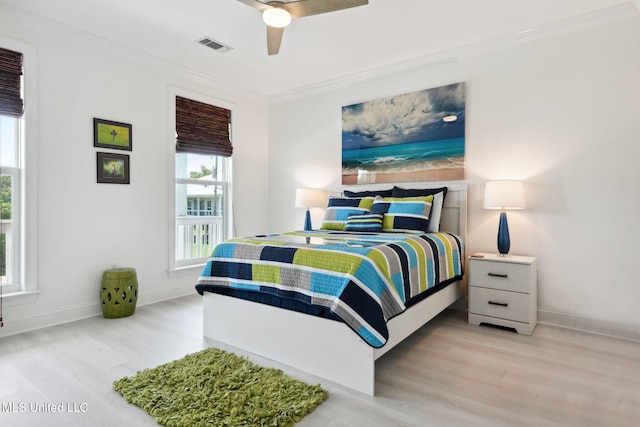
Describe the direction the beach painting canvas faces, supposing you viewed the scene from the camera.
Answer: facing the viewer and to the left of the viewer

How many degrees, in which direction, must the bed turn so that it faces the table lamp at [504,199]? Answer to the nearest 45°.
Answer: approximately 180°

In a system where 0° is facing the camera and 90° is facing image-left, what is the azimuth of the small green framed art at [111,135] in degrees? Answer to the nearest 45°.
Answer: approximately 315°

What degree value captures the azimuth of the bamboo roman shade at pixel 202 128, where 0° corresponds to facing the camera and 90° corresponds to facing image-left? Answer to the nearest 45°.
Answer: approximately 315°

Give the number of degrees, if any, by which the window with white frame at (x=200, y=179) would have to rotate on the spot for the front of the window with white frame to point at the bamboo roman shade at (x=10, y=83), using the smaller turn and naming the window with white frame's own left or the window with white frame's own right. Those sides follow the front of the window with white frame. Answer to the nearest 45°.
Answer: approximately 90° to the window with white frame's own right

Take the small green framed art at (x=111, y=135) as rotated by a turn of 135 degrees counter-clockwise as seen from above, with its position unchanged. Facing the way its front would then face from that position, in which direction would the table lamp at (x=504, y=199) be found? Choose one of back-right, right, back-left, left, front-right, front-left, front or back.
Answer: back-right

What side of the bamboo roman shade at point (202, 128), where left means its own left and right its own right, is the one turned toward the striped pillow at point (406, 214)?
front

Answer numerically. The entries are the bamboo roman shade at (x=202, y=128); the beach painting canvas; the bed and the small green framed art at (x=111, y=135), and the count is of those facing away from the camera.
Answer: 0

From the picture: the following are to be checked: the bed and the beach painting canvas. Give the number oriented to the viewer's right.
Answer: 0

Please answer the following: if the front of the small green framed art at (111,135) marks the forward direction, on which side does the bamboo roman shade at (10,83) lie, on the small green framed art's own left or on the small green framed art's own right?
on the small green framed art's own right

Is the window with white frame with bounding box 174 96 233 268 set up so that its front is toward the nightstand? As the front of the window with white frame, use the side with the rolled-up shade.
yes

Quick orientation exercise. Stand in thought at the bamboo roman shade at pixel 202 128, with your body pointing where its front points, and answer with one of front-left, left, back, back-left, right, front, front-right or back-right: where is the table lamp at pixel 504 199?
front

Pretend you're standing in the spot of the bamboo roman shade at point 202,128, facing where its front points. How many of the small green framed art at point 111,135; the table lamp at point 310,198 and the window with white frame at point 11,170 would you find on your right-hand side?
2

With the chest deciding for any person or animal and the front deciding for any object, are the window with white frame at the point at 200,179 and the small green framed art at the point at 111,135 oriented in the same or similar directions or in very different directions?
same or similar directions

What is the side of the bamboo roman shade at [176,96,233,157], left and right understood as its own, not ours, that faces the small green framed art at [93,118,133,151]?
right

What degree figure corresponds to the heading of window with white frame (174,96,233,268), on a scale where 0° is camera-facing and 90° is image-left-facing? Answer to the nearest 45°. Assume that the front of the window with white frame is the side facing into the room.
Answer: approximately 315°

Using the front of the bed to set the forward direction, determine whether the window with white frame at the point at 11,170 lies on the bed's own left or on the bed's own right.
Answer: on the bed's own right

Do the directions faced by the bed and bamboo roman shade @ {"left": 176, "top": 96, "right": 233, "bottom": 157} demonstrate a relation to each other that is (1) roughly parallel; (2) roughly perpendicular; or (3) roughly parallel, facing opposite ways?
roughly perpendicular
